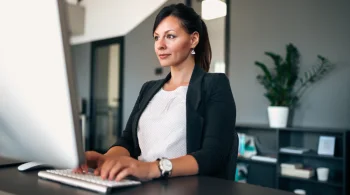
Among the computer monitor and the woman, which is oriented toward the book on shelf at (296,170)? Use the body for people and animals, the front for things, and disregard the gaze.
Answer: the computer monitor

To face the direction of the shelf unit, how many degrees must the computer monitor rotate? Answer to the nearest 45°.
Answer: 0° — it already faces it

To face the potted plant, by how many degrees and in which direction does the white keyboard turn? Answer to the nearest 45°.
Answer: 0° — it already faces it

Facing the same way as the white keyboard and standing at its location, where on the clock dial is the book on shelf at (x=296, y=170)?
The book on shelf is roughly at 12 o'clock from the white keyboard.

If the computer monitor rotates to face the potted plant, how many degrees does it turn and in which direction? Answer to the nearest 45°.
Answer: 0° — it already faces it

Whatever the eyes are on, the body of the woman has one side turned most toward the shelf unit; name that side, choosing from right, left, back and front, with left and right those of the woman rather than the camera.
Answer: back

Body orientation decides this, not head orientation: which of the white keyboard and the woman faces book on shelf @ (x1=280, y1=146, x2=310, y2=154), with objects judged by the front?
the white keyboard

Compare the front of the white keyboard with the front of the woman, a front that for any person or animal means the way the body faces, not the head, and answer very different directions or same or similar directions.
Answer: very different directions

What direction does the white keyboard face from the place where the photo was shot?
facing away from the viewer and to the right of the viewer

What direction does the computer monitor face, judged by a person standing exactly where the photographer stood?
facing away from the viewer and to the right of the viewer

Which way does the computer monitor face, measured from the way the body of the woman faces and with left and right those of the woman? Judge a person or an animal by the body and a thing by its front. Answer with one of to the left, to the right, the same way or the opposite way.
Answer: the opposite way

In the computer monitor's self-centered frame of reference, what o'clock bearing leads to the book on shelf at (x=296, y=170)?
The book on shelf is roughly at 12 o'clock from the computer monitor.

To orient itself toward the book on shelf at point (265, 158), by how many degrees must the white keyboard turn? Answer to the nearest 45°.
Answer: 0° — it already faces it

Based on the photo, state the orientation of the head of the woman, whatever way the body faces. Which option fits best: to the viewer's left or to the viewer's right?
to the viewer's left
